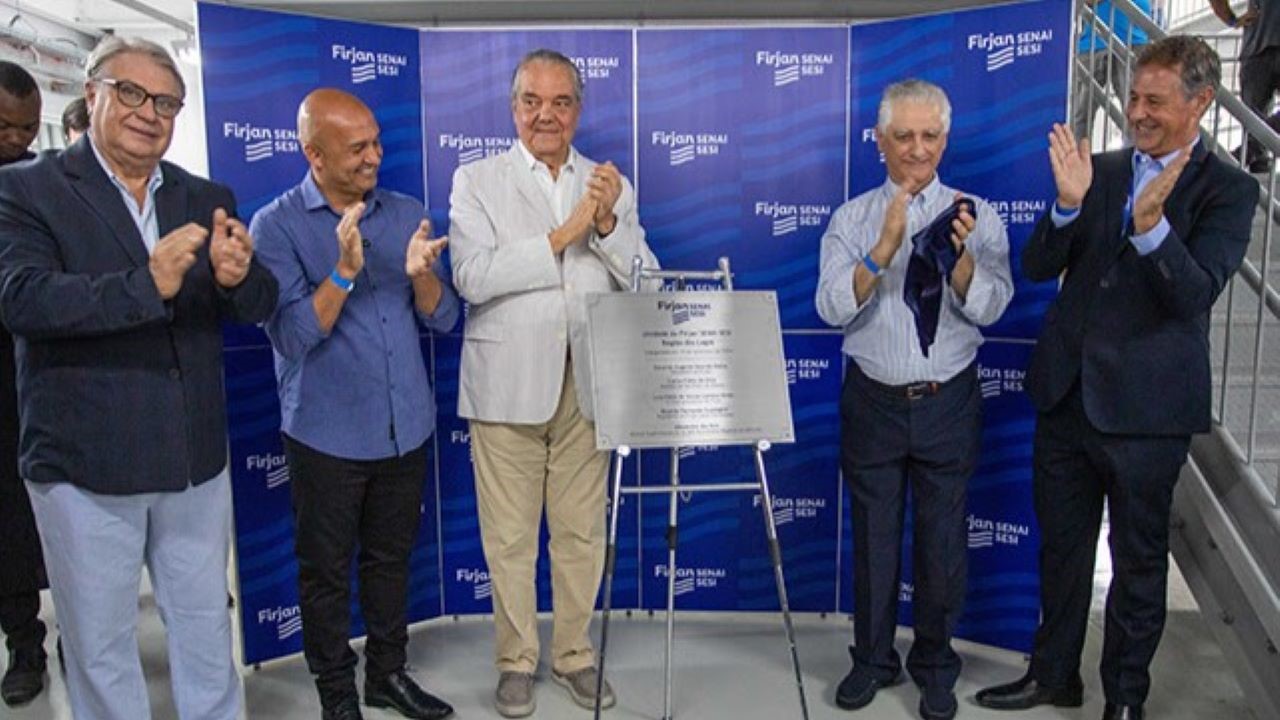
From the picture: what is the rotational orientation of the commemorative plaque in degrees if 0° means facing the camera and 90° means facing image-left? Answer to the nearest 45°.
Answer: approximately 0°

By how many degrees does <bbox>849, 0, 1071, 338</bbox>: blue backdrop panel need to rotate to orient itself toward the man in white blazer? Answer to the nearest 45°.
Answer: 0° — it already faces them

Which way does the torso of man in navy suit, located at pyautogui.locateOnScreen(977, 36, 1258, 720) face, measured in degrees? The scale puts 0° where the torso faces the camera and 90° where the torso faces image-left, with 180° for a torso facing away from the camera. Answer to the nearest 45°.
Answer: approximately 45°

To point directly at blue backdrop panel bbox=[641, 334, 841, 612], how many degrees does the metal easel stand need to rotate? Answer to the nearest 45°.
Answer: approximately 180°

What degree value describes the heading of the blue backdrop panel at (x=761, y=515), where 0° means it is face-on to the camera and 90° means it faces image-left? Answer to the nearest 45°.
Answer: approximately 0°

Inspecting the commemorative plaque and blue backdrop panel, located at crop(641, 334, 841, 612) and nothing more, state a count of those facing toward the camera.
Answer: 2
